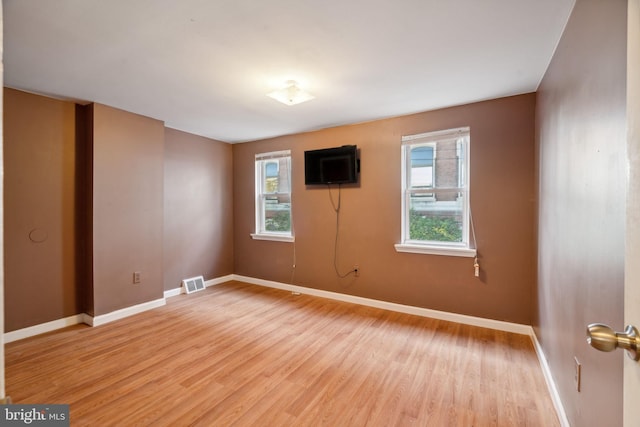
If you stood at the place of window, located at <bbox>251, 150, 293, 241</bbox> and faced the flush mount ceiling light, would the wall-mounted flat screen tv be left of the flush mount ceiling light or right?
left

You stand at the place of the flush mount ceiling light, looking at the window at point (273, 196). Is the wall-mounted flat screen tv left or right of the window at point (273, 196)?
right

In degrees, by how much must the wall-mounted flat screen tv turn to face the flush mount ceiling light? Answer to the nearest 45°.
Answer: approximately 45° to its left

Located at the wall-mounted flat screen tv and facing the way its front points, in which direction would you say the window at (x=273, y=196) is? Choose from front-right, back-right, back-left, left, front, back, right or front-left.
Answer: right

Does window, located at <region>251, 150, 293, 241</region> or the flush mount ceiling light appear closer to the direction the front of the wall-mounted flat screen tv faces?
the flush mount ceiling light

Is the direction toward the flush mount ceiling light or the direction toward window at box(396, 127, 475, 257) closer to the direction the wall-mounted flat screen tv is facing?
the flush mount ceiling light

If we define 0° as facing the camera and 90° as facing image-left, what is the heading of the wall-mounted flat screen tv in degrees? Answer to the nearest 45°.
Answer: approximately 45°

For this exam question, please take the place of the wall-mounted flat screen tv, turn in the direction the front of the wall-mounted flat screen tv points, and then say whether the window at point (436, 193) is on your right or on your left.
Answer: on your left
